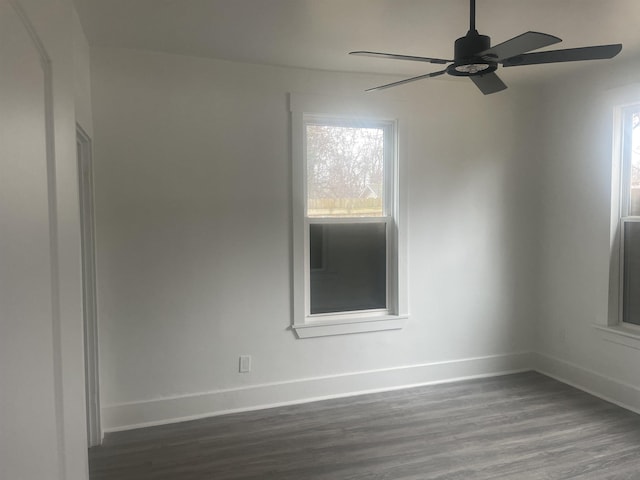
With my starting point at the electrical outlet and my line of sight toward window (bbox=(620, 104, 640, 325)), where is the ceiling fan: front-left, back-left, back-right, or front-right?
front-right

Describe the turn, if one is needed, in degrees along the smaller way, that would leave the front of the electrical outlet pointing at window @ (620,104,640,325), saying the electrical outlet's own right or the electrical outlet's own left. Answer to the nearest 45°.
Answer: approximately 90° to the electrical outlet's own left

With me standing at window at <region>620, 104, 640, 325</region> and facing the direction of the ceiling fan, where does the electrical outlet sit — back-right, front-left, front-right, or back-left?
front-right

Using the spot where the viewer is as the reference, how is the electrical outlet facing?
facing the viewer
